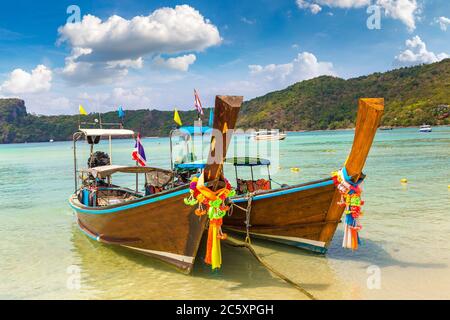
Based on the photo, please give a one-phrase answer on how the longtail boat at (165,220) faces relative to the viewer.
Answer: facing the viewer and to the right of the viewer

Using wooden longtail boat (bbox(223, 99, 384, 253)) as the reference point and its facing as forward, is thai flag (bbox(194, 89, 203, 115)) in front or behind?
behind

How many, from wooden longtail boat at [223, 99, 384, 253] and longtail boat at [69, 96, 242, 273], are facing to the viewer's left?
0

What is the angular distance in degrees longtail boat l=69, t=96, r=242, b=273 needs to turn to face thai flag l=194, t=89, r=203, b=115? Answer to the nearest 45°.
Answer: approximately 135° to its left

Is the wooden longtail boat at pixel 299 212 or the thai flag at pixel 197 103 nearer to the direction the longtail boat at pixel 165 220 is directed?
the wooden longtail boat
